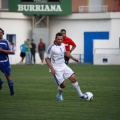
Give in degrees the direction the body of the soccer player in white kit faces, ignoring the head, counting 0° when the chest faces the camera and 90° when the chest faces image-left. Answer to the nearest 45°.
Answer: approximately 315°
